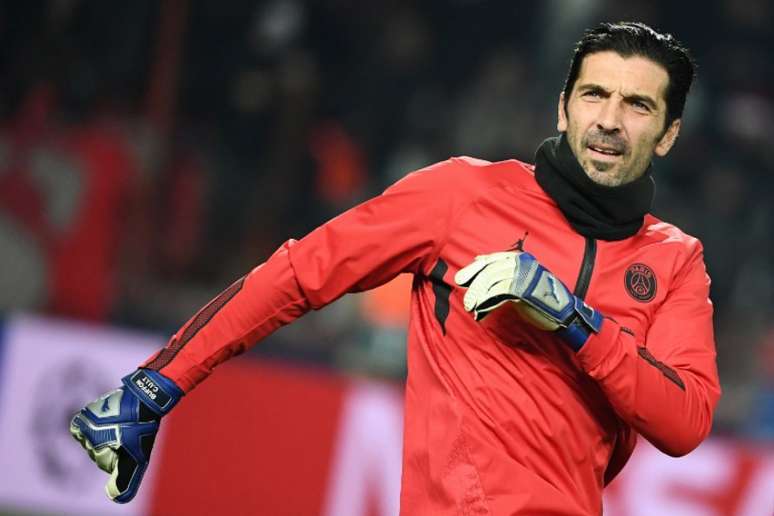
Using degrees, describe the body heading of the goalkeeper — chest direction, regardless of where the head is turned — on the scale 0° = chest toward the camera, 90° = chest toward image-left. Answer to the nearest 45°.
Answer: approximately 0°
